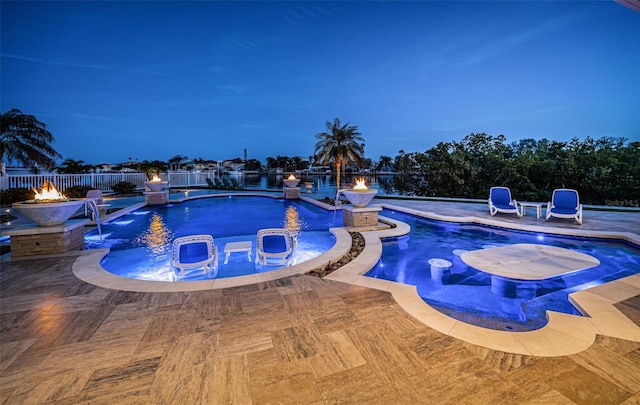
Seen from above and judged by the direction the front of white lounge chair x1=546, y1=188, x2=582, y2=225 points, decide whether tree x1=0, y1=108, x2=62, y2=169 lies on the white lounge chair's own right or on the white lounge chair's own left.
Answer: on the white lounge chair's own right

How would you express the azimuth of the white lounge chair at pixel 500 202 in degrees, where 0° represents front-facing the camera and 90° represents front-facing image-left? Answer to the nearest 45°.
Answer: approximately 315°

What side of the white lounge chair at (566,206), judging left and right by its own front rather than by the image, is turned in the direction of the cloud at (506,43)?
back

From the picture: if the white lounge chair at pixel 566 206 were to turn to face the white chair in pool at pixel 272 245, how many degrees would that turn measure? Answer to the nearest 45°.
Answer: approximately 45° to its right

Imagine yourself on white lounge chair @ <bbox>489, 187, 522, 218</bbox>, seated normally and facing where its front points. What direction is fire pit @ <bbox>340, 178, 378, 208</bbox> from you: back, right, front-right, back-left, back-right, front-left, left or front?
right

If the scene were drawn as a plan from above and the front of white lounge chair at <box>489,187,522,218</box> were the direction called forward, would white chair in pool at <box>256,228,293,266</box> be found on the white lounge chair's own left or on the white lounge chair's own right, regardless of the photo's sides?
on the white lounge chair's own right

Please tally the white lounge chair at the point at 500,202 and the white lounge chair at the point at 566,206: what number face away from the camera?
0

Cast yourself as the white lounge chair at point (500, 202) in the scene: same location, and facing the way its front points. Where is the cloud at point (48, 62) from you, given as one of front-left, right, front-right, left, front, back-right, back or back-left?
back-right

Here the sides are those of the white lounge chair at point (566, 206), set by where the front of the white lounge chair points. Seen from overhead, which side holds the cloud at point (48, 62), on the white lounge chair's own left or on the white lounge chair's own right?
on the white lounge chair's own right

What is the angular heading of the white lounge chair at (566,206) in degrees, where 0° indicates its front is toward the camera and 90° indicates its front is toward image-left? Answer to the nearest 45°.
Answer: approximately 0°

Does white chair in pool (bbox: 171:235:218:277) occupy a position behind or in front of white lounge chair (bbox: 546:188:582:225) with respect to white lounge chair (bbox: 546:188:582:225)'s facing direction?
in front

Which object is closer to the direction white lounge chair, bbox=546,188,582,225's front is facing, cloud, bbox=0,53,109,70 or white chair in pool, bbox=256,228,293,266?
the white chair in pool

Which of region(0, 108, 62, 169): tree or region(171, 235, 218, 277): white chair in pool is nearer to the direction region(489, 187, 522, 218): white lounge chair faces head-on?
the white chair in pool

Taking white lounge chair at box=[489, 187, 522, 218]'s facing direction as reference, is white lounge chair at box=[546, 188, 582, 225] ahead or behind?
ahead

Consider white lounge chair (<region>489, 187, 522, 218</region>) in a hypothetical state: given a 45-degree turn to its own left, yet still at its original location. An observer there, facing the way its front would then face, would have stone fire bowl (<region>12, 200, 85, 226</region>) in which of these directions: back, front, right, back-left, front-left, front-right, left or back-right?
back-right
